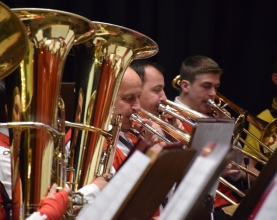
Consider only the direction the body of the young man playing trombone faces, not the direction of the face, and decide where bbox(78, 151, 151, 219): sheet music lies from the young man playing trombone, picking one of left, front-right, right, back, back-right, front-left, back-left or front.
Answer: front-right

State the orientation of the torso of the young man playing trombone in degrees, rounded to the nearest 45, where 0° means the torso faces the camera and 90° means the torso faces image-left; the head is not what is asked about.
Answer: approximately 315°

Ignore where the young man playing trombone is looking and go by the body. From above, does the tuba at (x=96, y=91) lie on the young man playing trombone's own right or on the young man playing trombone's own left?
on the young man playing trombone's own right

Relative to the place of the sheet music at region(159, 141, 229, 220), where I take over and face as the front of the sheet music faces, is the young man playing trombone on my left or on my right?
on my right

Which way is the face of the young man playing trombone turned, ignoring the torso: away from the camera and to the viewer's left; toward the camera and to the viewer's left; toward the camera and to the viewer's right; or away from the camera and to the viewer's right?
toward the camera and to the viewer's right

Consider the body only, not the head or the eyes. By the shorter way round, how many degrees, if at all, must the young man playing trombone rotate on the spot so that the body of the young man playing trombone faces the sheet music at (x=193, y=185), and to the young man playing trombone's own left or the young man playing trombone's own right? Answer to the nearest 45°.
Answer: approximately 45° to the young man playing trombone's own right

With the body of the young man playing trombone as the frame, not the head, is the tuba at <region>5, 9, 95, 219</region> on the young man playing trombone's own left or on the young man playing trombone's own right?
on the young man playing trombone's own right

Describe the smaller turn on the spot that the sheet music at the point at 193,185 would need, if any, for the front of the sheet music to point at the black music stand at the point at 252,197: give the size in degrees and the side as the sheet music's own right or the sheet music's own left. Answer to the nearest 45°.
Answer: approximately 135° to the sheet music's own right
